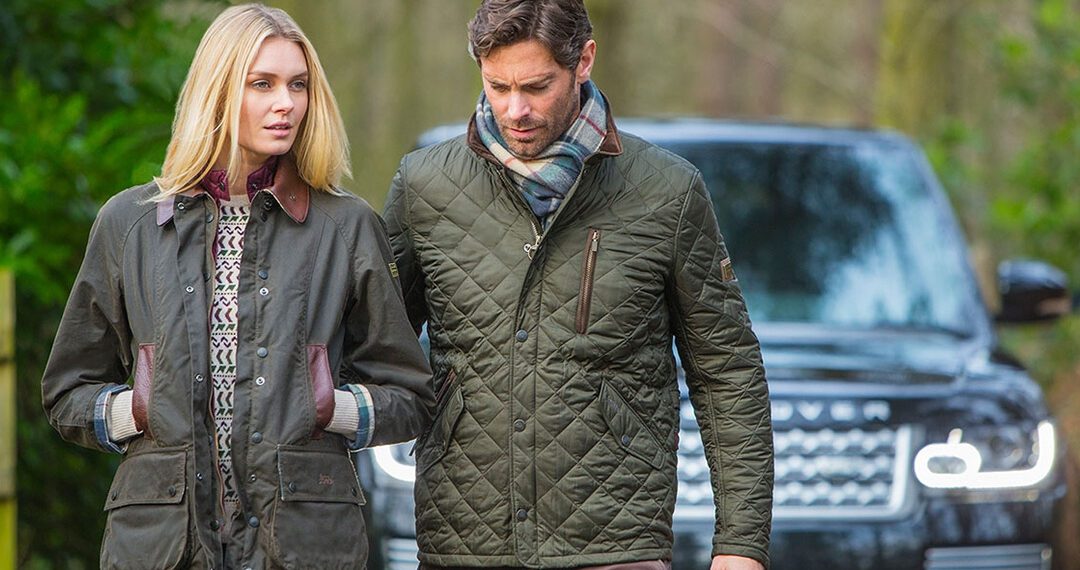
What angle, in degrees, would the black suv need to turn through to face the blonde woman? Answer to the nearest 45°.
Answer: approximately 45° to its right

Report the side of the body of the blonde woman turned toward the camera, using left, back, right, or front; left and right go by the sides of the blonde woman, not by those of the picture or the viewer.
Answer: front

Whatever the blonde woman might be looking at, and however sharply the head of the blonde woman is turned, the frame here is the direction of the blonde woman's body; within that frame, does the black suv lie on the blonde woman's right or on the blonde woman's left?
on the blonde woman's left

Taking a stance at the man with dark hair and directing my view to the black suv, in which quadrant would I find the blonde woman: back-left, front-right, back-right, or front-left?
back-left

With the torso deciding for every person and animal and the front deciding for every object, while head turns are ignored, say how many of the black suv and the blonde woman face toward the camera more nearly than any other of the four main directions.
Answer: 2

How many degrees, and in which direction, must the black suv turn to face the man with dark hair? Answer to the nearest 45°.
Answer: approximately 45° to its right

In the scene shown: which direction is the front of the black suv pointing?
toward the camera

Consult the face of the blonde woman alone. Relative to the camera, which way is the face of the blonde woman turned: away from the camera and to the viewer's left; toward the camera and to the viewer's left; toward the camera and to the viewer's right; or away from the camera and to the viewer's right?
toward the camera and to the viewer's right

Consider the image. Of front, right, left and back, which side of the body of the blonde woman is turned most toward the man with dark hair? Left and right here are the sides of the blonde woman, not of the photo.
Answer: left
